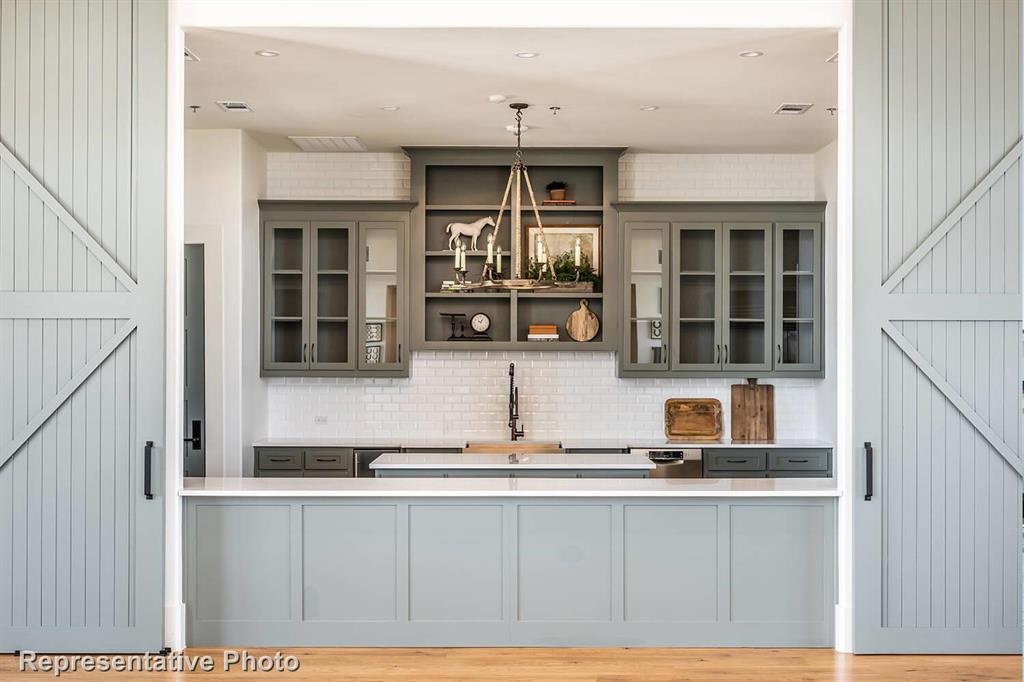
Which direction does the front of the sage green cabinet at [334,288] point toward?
toward the camera

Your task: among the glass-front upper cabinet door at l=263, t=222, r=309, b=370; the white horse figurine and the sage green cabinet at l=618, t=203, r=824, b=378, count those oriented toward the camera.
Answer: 2

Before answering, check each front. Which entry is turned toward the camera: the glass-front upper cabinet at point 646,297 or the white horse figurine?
the glass-front upper cabinet

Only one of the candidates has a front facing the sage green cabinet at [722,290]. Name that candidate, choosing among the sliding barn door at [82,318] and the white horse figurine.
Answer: the white horse figurine

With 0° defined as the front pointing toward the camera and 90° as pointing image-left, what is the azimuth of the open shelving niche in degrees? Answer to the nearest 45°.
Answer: approximately 0°

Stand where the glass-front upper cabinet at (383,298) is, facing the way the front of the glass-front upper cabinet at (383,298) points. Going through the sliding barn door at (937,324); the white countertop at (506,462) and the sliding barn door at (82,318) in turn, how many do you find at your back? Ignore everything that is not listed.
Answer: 0

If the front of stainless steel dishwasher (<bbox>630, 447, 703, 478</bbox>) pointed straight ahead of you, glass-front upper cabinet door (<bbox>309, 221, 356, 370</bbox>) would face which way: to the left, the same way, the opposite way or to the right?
the same way

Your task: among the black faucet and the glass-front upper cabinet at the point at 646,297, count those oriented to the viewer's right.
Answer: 0

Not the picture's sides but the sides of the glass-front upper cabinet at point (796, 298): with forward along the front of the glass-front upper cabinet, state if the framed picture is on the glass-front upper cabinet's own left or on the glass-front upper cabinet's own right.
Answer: on the glass-front upper cabinet's own right

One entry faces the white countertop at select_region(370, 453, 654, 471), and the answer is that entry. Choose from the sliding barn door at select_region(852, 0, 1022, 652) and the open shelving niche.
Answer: the open shelving niche

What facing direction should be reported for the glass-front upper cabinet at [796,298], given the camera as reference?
facing the viewer

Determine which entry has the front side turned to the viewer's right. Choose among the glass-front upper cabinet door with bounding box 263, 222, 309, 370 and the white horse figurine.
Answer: the white horse figurine

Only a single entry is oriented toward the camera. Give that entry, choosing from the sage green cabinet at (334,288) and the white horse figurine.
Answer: the sage green cabinet

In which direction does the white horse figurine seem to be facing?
to the viewer's right

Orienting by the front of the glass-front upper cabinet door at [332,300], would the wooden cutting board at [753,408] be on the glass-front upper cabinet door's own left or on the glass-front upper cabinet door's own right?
on the glass-front upper cabinet door's own left

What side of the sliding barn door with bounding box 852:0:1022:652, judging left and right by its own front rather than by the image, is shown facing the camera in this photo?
front

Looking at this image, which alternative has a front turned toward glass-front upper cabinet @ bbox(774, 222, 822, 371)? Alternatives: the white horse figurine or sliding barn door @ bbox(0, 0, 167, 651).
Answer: the white horse figurine

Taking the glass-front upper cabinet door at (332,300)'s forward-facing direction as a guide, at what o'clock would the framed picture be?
The framed picture is roughly at 9 o'clock from the glass-front upper cabinet door.

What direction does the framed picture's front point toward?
toward the camera

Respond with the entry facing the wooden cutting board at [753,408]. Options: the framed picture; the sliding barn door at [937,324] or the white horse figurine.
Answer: the white horse figurine
